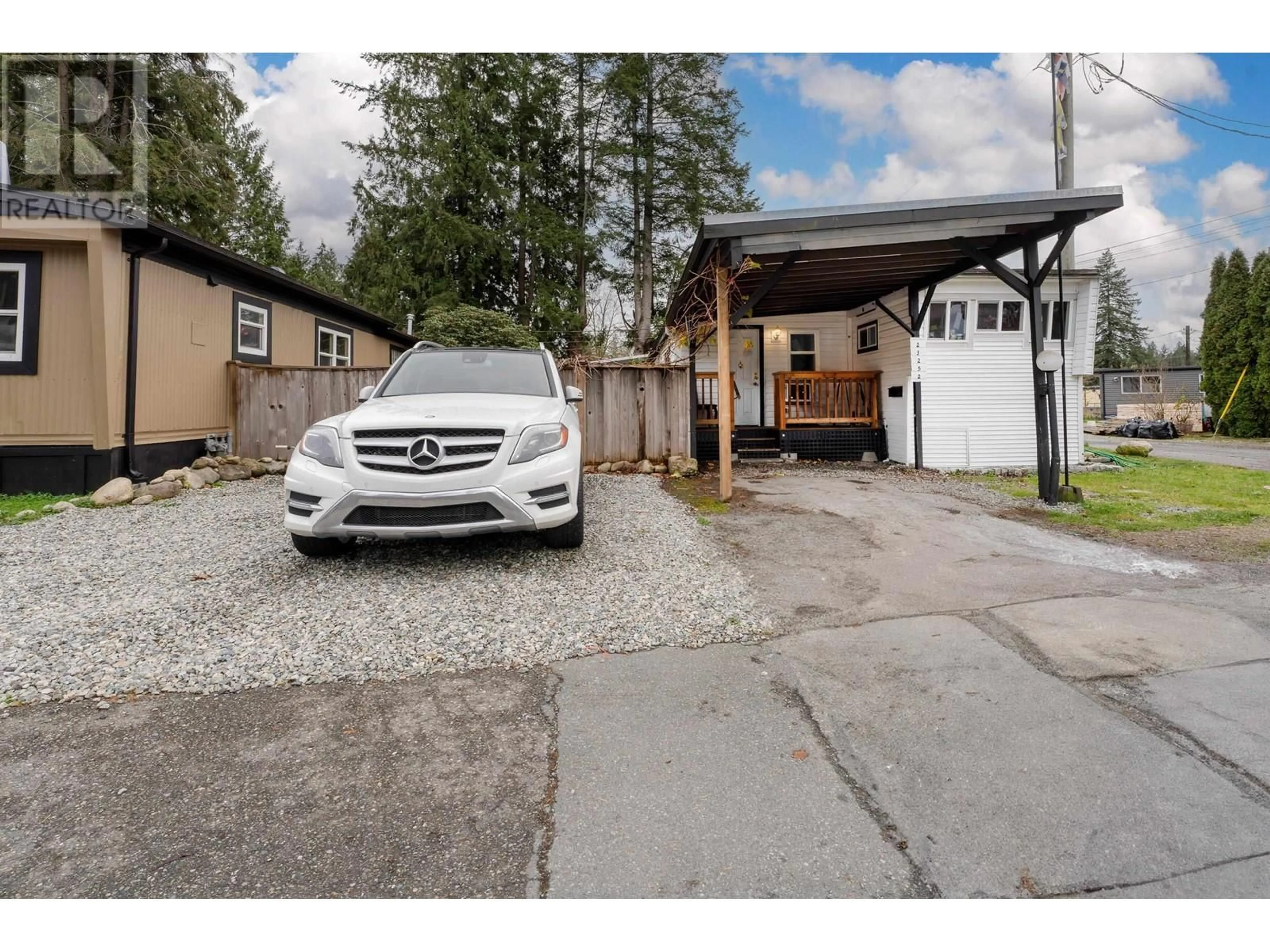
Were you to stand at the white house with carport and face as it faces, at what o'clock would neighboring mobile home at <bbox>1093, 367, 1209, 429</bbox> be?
The neighboring mobile home is roughly at 7 o'clock from the white house with carport.

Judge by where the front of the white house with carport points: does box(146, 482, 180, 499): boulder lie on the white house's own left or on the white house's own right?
on the white house's own right

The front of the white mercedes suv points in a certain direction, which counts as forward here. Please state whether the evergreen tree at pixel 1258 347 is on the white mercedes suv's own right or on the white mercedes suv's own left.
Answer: on the white mercedes suv's own left

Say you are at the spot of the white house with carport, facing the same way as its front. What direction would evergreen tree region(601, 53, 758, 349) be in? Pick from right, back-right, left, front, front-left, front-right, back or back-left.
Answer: back-right

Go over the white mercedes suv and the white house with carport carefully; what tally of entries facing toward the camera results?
2

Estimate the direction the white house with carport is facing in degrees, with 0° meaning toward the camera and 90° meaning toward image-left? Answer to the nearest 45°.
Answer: approximately 0°

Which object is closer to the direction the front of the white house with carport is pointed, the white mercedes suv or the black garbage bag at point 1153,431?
the white mercedes suv

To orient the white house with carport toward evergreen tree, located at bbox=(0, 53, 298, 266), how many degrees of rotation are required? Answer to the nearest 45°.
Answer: approximately 90° to its right

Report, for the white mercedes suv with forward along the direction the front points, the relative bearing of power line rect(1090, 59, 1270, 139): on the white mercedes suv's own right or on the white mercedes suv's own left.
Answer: on the white mercedes suv's own left

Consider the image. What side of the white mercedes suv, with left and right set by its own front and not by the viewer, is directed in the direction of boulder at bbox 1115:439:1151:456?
left
